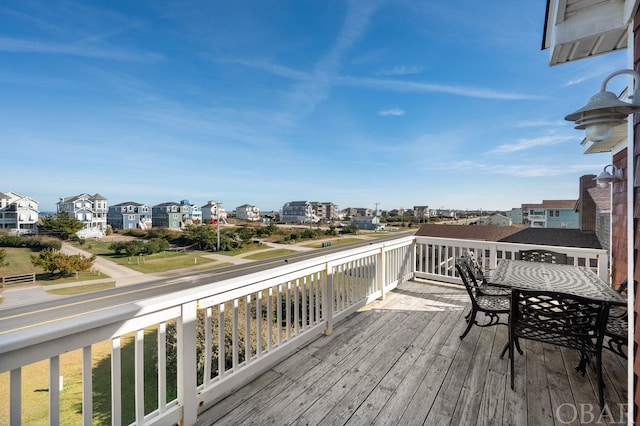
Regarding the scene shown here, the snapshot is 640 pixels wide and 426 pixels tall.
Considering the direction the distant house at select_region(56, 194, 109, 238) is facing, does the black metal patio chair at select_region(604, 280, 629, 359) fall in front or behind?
in front

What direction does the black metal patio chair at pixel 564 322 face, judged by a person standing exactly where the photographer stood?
facing away from the viewer

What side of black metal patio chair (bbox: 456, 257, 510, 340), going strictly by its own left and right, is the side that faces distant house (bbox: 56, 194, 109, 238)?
back

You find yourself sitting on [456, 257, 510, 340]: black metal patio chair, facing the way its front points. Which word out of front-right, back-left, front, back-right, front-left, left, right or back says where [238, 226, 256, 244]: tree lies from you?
back-left

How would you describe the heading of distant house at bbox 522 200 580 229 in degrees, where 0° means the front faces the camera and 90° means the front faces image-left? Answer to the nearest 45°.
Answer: approximately 45°

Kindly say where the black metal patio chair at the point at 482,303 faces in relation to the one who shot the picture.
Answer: facing to the right of the viewer

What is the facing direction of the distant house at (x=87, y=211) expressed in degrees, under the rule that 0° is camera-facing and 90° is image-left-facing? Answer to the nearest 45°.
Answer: approximately 315°

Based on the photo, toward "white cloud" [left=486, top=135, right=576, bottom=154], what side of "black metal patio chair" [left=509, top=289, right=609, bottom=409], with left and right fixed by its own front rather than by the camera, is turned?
front

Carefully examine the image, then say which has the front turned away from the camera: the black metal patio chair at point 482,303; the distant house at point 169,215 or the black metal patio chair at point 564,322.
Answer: the black metal patio chair at point 564,322

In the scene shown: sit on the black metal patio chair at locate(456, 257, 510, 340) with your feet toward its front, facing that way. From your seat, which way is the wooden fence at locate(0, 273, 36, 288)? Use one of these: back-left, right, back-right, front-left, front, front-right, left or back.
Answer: back

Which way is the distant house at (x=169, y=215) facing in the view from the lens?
facing the viewer and to the right of the viewer

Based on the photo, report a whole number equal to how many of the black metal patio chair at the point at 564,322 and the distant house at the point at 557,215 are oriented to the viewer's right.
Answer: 0

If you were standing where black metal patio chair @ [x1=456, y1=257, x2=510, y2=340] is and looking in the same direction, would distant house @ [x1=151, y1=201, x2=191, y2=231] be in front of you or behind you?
behind

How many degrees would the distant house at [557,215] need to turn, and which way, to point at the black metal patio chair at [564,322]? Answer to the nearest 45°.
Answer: approximately 45° to its left

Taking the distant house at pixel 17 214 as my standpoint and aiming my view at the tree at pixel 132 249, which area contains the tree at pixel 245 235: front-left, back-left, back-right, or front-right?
front-left

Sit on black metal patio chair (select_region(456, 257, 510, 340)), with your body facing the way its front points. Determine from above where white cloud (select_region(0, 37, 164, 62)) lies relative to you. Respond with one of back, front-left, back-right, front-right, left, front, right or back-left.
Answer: back
